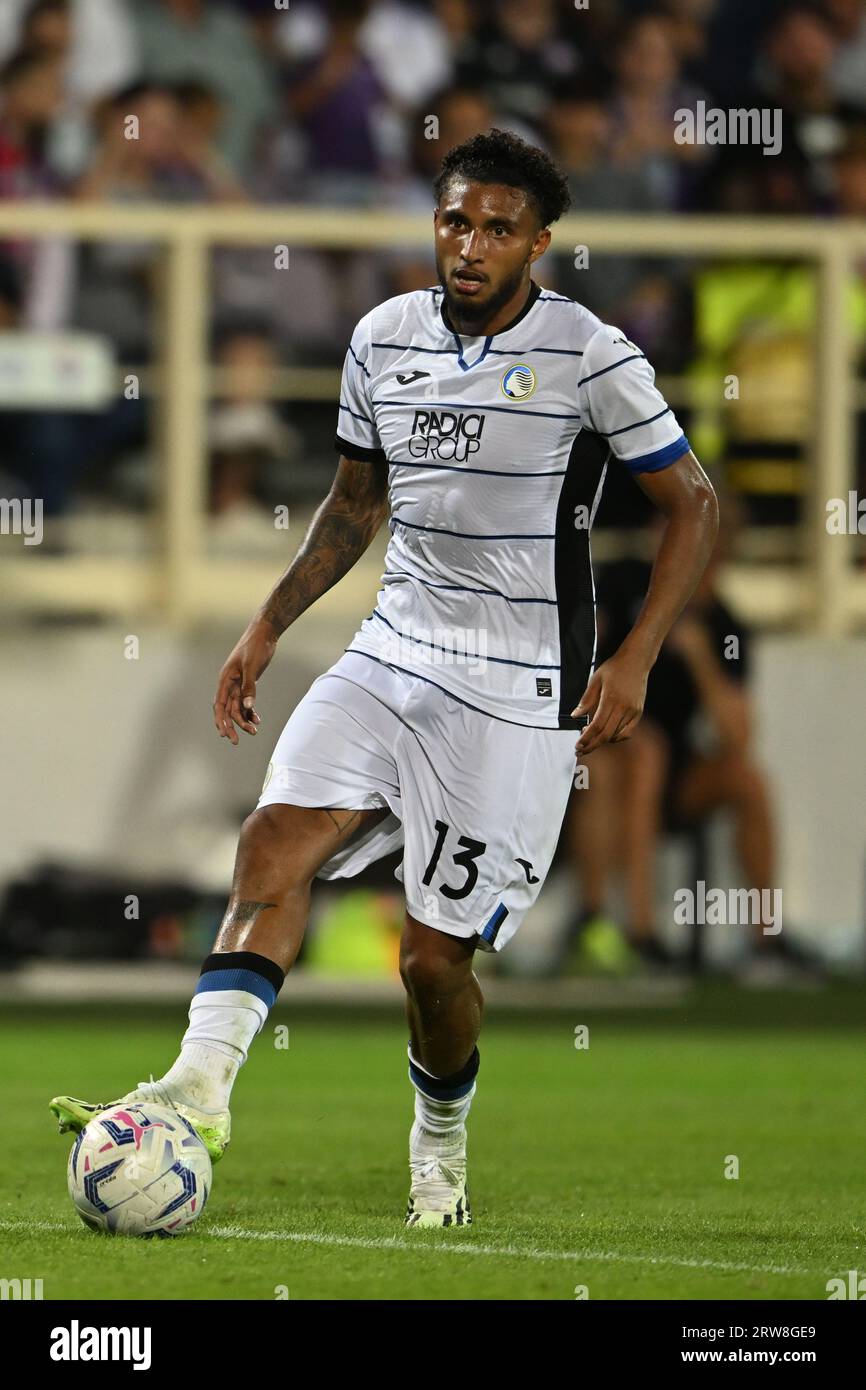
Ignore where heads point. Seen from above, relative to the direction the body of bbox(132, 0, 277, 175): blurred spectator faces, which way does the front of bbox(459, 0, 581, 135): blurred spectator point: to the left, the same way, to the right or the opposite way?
the same way

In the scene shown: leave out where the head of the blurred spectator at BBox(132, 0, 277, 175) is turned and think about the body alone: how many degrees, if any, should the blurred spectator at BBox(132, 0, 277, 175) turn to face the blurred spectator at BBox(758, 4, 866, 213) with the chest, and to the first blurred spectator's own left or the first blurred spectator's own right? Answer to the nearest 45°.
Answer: approximately 90° to the first blurred spectator's own left

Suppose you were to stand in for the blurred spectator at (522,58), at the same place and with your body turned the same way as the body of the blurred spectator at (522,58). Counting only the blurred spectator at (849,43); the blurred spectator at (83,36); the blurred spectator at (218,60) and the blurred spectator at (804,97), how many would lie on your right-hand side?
2

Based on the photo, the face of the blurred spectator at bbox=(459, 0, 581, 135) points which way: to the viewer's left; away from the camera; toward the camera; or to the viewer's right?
toward the camera

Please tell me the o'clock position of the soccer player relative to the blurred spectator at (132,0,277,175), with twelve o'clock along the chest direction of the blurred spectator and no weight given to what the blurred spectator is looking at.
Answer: The soccer player is roughly at 12 o'clock from the blurred spectator.

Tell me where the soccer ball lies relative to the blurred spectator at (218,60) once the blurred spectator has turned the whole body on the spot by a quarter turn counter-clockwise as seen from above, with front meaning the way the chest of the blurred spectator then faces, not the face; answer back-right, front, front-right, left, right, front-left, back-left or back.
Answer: right

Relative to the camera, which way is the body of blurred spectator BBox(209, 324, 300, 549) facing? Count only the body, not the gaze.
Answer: toward the camera

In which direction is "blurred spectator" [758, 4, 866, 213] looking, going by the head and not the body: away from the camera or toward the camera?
toward the camera

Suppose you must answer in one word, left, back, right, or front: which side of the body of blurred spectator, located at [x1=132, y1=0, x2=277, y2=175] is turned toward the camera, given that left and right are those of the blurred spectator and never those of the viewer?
front

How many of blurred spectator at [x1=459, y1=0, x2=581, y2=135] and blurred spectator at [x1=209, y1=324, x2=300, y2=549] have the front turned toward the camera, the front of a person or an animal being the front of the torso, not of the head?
2

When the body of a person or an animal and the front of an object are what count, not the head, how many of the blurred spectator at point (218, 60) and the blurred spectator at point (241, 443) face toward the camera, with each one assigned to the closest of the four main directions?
2

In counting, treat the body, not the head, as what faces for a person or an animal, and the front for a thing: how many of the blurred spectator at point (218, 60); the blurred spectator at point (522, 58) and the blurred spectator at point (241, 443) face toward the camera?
3

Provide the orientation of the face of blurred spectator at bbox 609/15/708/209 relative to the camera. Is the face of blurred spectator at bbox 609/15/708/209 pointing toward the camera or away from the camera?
toward the camera

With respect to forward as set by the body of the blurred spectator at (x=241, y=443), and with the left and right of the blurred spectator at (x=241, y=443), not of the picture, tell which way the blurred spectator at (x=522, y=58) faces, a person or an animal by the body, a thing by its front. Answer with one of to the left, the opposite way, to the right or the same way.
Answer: the same way
